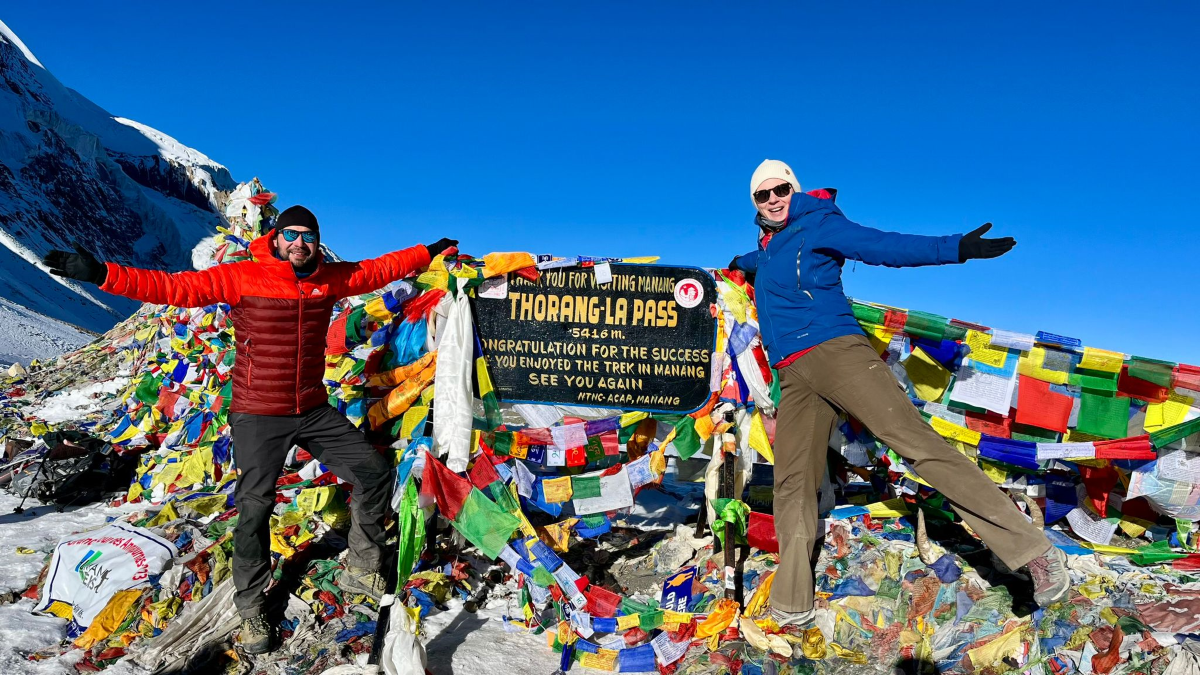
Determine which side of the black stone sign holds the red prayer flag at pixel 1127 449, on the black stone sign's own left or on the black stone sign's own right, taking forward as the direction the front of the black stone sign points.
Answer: on the black stone sign's own left

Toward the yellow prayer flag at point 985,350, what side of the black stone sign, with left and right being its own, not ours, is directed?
left

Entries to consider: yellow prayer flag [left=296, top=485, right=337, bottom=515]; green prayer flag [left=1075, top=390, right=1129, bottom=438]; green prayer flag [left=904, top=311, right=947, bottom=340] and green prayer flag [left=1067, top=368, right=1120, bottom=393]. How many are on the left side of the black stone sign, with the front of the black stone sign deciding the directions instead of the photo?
3

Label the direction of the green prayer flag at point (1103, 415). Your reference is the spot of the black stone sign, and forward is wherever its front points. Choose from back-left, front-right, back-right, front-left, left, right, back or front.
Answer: left

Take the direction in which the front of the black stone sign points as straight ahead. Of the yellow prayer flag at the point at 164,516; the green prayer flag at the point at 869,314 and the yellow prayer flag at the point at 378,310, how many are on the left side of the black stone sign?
1

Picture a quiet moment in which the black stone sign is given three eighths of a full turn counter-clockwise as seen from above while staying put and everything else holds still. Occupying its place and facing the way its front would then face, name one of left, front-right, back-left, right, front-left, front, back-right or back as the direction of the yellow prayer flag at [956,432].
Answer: front-right

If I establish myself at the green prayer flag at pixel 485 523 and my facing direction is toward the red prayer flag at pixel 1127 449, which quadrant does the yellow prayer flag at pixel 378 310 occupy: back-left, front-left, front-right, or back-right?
back-left

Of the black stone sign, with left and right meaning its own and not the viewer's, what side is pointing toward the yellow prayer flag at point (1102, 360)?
left

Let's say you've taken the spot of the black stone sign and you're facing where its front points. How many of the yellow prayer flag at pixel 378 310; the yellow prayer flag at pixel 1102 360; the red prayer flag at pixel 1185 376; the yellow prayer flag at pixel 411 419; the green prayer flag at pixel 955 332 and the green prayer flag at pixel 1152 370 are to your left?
4

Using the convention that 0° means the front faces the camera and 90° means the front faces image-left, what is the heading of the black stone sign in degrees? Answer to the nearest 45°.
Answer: approximately 0°

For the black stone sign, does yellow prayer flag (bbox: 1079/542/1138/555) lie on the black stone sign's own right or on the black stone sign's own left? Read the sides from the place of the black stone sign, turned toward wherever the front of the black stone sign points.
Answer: on the black stone sign's own left
